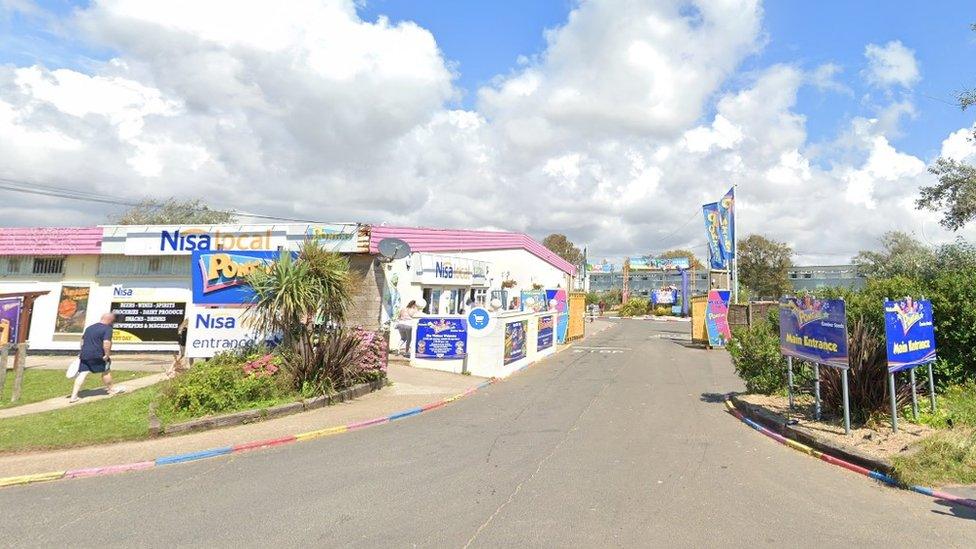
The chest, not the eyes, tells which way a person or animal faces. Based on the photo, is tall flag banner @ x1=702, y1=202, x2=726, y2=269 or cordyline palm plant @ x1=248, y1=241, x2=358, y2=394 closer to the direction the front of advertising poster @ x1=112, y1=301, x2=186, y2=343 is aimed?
the cordyline palm plant

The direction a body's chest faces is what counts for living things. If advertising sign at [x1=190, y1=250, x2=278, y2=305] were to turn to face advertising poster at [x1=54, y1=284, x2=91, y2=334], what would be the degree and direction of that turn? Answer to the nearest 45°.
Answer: approximately 135° to its right

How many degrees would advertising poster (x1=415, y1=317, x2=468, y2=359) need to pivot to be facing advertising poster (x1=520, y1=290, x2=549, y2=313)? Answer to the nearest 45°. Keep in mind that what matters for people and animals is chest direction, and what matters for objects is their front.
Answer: approximately 135° to its left

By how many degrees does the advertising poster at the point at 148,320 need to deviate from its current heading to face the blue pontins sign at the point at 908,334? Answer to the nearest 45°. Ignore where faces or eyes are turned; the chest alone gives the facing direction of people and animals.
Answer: approximately 45° to its left

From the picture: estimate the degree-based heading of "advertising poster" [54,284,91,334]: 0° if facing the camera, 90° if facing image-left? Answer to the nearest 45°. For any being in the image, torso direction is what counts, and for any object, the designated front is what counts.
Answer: approximately 0°

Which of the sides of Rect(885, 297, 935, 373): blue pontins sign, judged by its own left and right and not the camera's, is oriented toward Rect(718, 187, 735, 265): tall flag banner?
back

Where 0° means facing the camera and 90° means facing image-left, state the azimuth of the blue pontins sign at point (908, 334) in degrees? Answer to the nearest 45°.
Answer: approximately 315°
